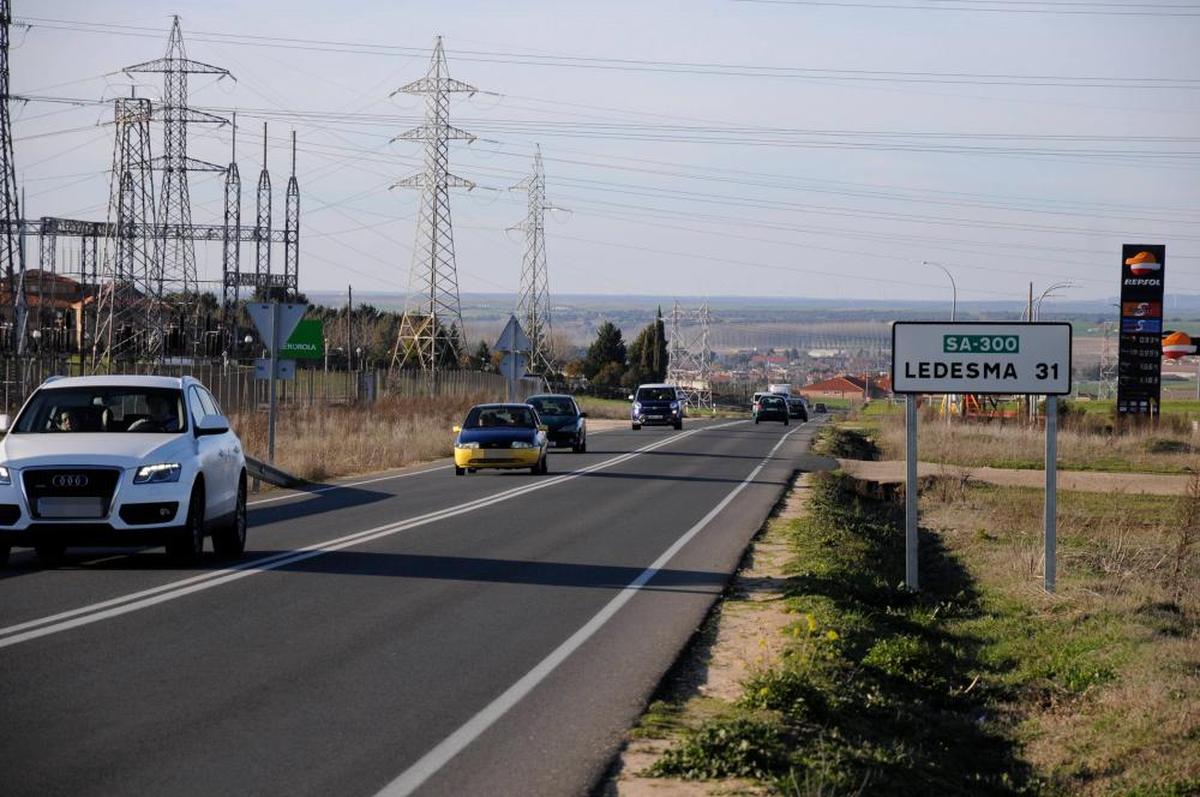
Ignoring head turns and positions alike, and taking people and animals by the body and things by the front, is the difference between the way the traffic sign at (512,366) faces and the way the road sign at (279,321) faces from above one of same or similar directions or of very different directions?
same or similar directions

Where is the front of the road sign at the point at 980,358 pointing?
toward the camera

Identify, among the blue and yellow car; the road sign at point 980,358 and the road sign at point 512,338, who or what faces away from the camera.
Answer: the road sign at point 512,338

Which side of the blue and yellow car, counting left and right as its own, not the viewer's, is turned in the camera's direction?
front

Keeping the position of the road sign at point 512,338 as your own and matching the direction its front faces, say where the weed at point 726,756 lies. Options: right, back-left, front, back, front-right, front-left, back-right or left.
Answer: back

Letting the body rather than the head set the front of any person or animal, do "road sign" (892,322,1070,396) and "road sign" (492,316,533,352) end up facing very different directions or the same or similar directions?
very different directions

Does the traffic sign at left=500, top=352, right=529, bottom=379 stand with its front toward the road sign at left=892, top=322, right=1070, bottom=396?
no

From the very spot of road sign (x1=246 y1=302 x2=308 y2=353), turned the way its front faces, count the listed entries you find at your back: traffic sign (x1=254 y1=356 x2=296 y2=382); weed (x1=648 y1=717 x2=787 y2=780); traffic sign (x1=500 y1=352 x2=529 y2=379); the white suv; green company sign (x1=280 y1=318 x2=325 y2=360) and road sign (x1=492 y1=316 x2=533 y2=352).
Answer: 2

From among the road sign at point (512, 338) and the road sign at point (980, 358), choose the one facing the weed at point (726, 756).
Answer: the road sign at point (980, 358)

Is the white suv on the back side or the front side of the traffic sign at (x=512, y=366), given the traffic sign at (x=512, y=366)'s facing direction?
on the back side

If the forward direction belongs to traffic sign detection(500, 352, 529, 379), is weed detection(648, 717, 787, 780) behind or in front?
behind

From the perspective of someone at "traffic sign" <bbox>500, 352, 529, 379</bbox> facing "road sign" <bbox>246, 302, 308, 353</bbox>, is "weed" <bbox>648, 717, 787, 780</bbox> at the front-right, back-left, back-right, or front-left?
front-left

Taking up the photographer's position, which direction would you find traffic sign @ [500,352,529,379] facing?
facing away from the viewer

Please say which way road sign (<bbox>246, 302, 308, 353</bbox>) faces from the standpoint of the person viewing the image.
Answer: facing away from the viewer

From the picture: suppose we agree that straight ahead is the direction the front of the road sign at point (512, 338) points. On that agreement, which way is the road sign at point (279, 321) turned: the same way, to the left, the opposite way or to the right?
the same way

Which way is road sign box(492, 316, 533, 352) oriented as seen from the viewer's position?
away from the camera

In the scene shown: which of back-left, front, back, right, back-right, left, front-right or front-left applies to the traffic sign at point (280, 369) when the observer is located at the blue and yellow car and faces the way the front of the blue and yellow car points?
right

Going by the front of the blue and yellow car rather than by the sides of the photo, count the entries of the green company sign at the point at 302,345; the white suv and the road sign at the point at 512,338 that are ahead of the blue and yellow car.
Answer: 1

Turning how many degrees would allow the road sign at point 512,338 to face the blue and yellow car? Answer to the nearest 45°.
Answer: approximately 180°
